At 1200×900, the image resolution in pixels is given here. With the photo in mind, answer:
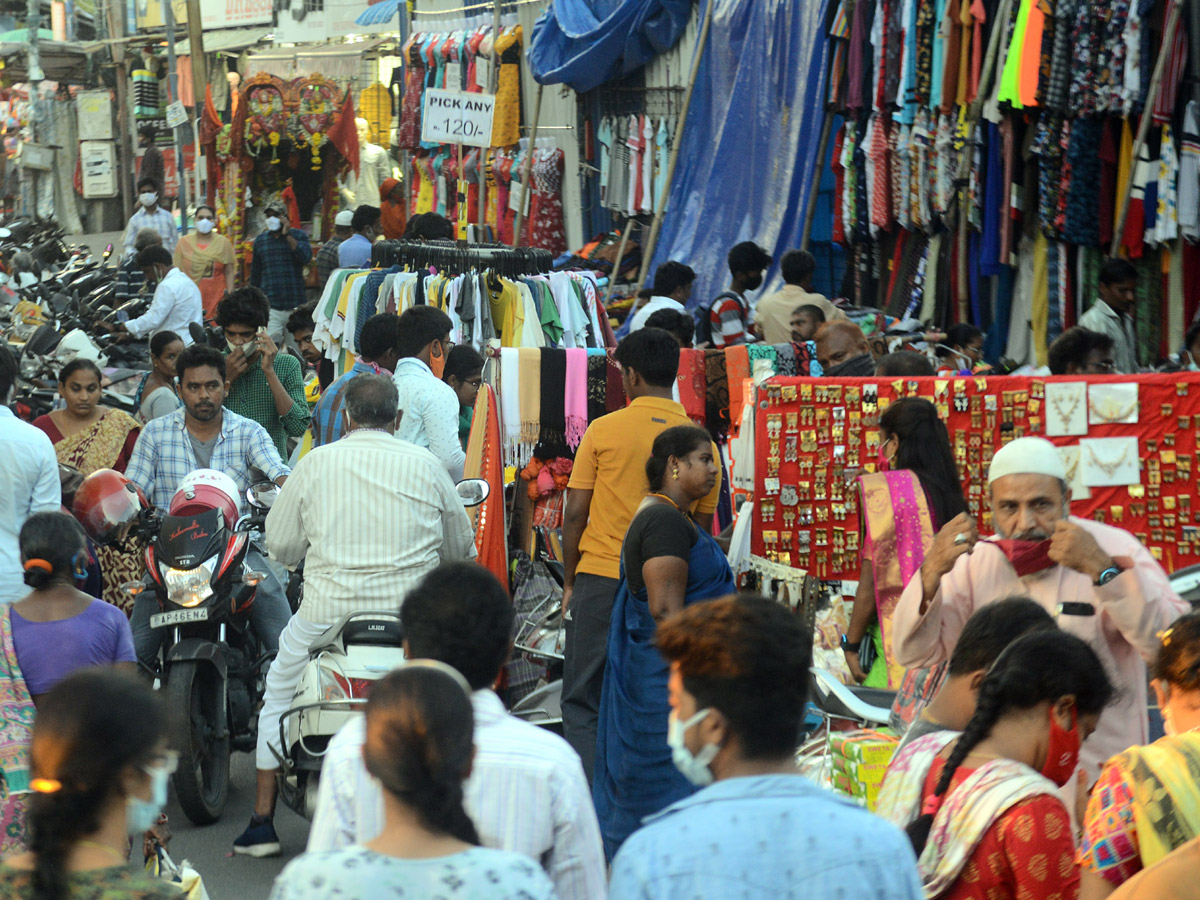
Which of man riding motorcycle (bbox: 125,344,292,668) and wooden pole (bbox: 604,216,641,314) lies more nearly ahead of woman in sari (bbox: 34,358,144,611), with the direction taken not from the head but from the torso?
the man riding motorcycle

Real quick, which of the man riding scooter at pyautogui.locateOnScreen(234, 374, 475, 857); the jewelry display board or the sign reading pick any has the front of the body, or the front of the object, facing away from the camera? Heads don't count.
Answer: the man riding scooter

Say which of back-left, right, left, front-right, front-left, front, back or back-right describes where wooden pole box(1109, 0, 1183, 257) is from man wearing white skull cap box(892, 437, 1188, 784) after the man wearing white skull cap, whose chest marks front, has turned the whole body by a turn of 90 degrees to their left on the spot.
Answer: left

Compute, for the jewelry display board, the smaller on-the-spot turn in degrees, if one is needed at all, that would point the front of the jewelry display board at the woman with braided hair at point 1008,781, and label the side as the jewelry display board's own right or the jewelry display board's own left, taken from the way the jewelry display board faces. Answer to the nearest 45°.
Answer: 0° — it already faces them

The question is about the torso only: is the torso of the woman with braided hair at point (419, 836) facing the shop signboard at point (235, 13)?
yes

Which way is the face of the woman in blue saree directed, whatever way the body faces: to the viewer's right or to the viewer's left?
to the viewer's right

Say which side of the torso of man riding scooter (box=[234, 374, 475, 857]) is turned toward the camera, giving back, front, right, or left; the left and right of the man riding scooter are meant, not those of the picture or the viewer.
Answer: back

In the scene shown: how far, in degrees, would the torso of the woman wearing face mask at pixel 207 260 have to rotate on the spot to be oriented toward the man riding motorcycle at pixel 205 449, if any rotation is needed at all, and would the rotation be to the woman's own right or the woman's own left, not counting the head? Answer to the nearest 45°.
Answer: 0° — they already face them

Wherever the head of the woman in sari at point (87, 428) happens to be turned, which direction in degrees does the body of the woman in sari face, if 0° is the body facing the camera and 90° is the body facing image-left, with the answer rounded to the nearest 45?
approximately 0°

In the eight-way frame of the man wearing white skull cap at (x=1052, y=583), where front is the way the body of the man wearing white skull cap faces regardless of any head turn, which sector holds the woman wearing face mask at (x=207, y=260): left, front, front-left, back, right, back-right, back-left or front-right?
back-right

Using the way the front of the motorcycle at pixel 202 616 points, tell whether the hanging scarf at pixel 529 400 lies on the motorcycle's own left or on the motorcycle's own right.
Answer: on the motorcycle's own left

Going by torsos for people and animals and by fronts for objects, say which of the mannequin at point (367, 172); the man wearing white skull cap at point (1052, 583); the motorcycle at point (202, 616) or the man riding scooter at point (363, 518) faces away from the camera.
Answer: the man riding scooter

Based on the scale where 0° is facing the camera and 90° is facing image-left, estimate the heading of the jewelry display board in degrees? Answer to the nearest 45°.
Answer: approximately 0°
